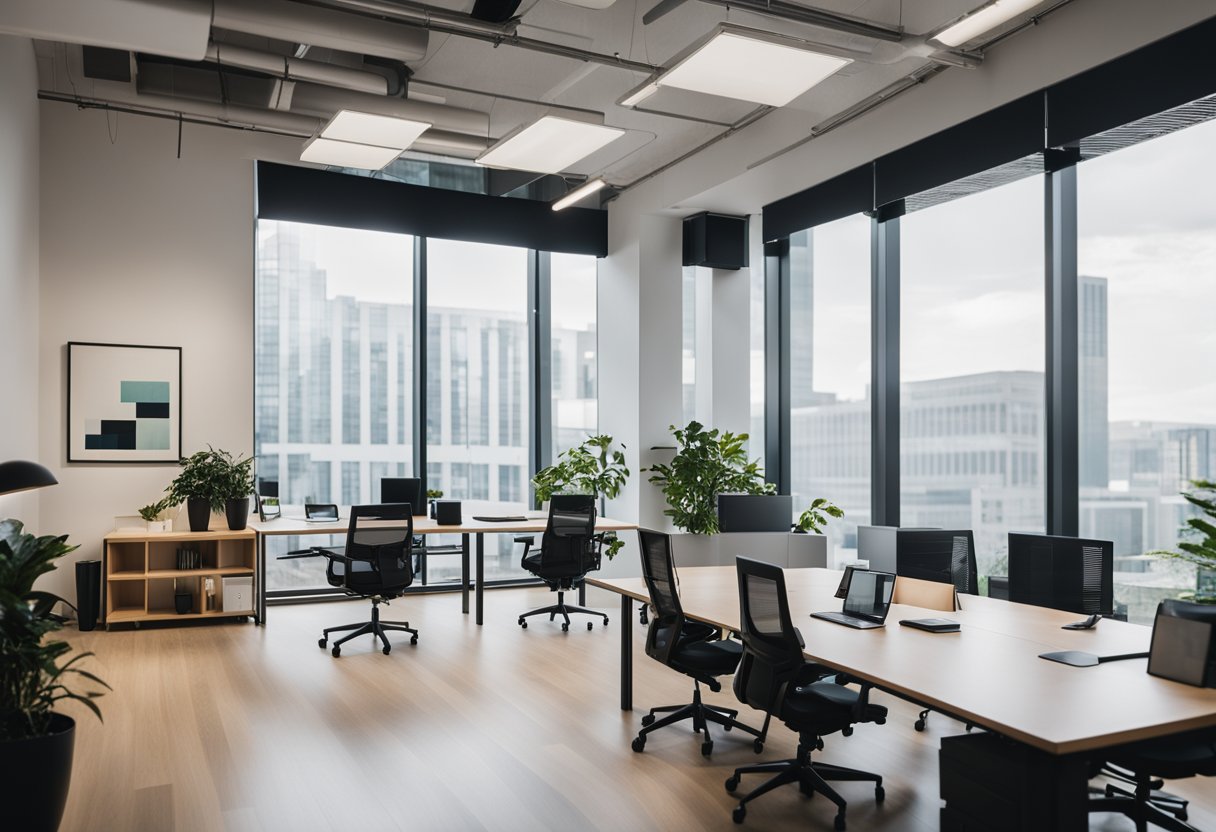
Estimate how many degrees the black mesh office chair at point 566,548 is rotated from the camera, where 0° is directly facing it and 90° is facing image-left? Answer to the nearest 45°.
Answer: approximately 135°

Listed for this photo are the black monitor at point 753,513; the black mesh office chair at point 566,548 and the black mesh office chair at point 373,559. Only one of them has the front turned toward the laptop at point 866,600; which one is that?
the black monitor

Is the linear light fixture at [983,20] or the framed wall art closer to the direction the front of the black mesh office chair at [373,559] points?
the framed wall art

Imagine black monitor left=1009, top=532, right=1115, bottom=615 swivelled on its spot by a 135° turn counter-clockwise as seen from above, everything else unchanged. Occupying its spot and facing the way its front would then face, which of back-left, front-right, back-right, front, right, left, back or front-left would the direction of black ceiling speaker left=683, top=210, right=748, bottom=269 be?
back-left

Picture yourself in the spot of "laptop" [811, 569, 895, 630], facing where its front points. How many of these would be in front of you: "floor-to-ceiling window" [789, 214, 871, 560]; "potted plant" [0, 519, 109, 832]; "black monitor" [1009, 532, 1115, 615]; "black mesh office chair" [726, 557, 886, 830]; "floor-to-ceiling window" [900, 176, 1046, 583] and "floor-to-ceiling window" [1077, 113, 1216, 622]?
2

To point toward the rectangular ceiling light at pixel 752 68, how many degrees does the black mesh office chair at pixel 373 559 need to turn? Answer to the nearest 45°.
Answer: approximately 180°

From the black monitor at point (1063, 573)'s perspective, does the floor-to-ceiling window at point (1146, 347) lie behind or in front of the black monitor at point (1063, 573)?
behind

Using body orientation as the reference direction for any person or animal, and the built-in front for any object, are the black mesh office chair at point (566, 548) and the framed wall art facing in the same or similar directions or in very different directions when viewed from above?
very different directions

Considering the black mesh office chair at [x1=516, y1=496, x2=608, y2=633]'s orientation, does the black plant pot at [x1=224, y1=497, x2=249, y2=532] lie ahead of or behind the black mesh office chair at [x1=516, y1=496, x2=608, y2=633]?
ahead

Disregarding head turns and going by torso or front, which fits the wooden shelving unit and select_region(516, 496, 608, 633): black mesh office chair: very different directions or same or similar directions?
very different directions
